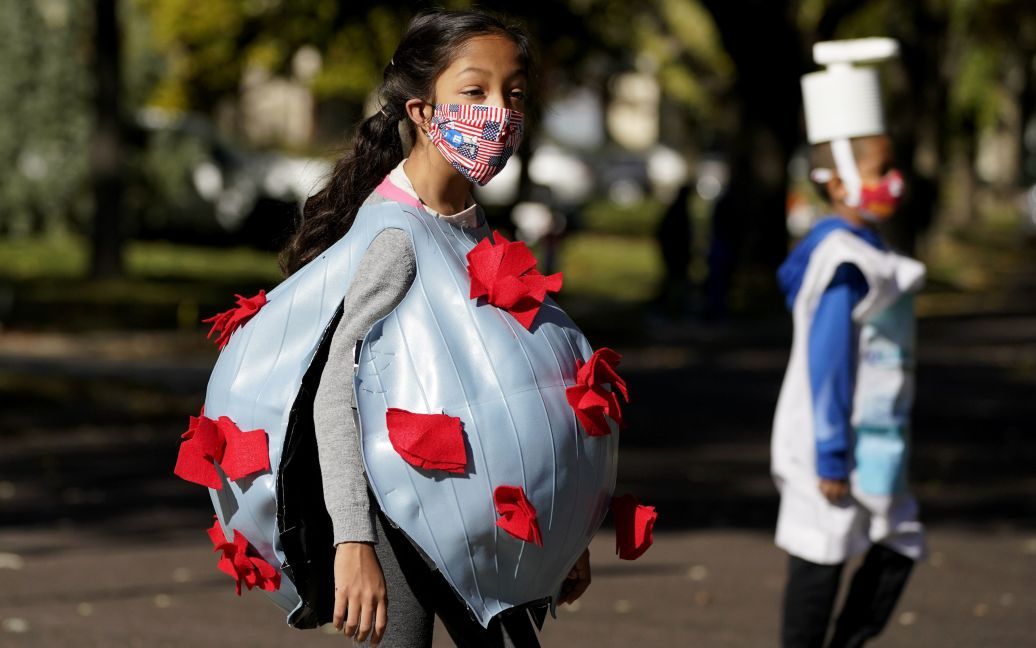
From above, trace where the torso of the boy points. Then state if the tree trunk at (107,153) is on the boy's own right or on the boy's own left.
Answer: on the boy's own left

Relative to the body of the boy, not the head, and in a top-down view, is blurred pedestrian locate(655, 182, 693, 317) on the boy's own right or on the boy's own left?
on the boy's own left

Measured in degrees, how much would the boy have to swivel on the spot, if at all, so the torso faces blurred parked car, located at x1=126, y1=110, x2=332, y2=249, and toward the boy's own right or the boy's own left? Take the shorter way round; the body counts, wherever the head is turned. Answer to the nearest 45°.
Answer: approximately 135° to the boy's own left

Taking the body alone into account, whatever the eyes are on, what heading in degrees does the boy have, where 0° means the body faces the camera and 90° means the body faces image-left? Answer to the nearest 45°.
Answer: approximately 270°
